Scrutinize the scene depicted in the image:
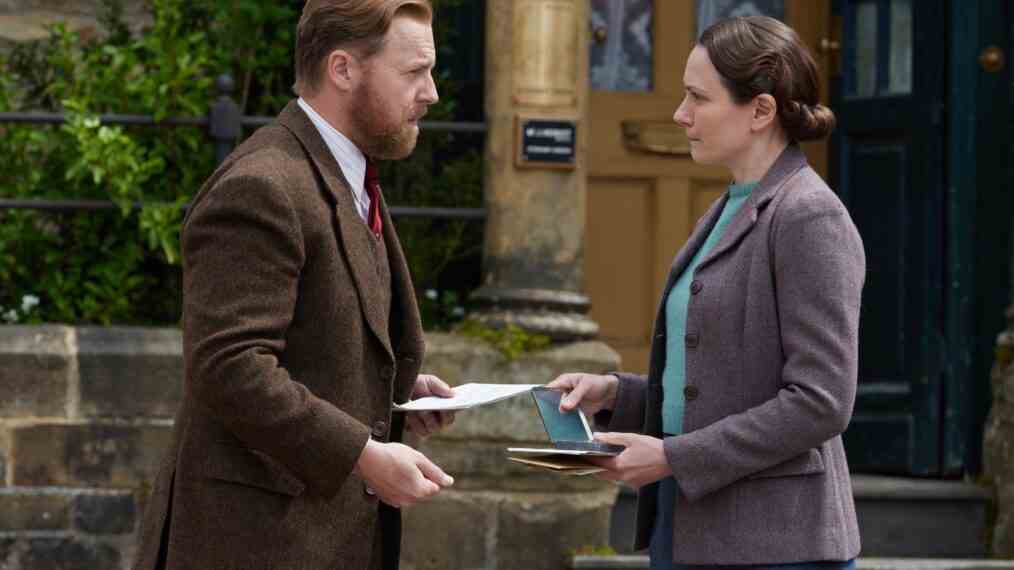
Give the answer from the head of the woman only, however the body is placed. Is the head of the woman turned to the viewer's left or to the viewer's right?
to the viewer's left

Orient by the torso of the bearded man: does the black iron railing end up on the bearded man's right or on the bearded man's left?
on the bearded man's left

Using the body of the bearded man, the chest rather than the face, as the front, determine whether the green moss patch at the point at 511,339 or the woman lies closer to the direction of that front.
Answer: the woman

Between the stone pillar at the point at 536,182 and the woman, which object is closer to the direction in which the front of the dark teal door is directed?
the woman

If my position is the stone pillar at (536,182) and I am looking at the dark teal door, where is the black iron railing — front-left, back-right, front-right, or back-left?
back-left

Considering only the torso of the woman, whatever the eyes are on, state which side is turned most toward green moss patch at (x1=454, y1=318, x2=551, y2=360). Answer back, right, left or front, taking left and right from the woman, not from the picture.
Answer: right

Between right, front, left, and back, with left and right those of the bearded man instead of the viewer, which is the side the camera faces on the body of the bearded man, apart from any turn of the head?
right

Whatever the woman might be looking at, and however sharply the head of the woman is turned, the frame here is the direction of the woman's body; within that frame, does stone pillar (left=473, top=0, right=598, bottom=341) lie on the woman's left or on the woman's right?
on the woman's right

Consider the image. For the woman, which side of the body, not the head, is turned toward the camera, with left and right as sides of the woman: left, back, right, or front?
left

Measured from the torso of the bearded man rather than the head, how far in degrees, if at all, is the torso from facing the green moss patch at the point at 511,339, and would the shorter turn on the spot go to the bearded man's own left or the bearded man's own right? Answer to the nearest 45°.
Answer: approximately 90° to the bearded man's own left

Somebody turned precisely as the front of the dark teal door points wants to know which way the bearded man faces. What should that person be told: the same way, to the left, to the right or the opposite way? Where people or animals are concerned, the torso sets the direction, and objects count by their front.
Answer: to the left

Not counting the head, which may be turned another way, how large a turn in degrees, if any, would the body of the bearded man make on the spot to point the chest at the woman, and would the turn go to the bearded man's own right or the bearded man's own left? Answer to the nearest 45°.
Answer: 0° — they already face them
